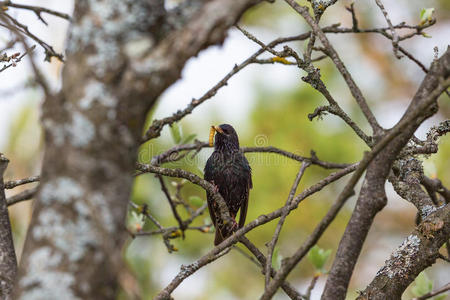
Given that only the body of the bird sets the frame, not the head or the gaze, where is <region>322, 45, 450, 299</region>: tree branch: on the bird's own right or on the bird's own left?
on the bird's own left

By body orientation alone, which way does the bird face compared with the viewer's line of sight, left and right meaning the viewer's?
facing the viewer and to the left of the viewer

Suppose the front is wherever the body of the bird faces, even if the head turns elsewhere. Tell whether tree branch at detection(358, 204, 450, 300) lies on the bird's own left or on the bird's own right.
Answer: on the bird's own left

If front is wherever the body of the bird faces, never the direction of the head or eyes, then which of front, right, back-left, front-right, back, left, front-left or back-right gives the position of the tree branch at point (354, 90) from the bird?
front-left

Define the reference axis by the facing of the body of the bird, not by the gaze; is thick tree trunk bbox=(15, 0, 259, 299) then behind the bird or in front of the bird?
in front
